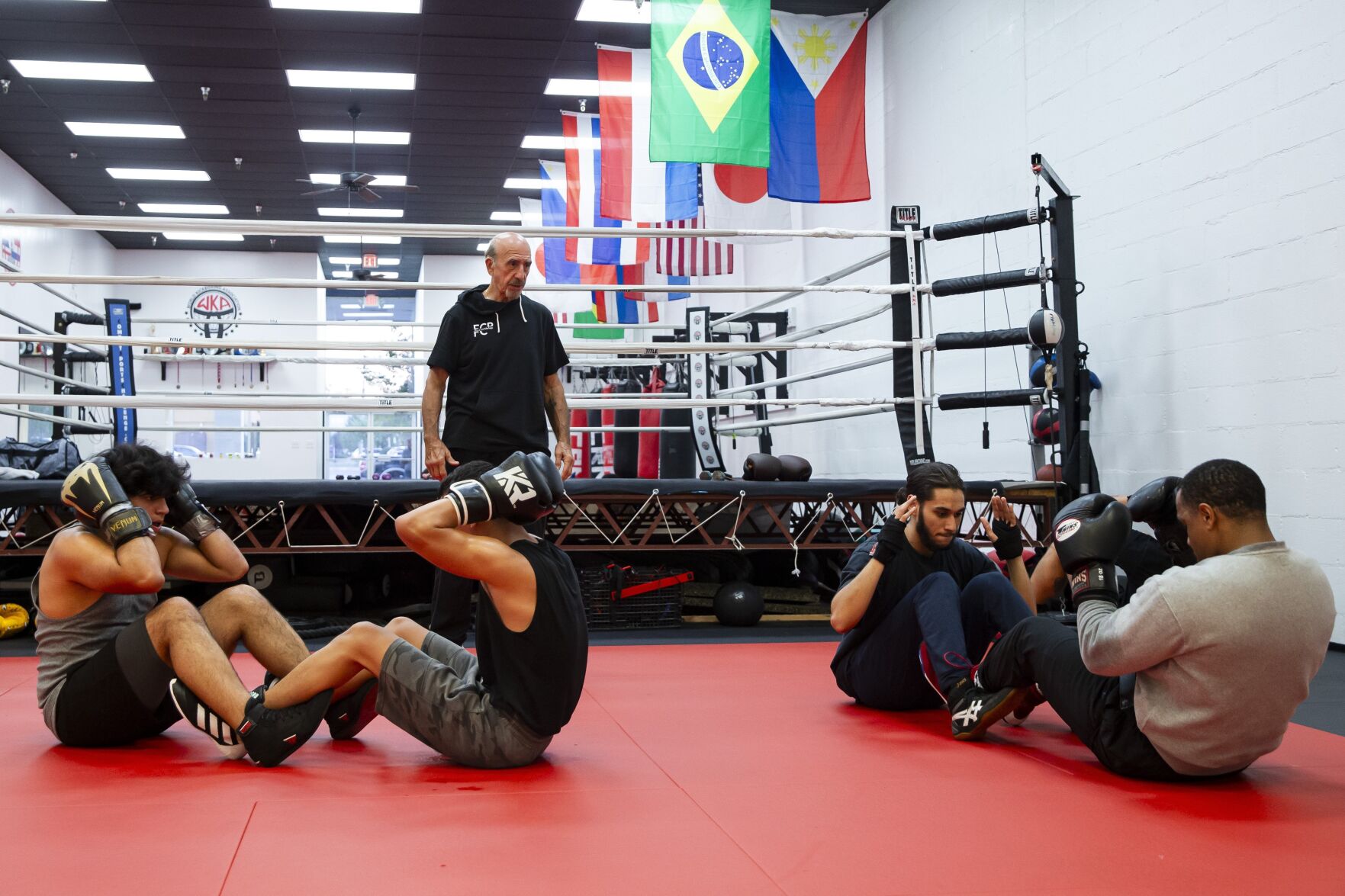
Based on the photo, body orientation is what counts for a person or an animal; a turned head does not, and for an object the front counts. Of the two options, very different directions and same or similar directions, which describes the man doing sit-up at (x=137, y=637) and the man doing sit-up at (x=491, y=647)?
very different directions

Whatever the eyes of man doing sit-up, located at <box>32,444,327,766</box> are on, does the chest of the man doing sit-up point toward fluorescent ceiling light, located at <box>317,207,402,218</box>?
no

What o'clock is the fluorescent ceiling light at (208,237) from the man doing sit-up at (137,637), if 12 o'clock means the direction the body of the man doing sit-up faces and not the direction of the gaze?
The fluorescent ceiling light is roughly at 9 o'clock from the man doing sit-up.

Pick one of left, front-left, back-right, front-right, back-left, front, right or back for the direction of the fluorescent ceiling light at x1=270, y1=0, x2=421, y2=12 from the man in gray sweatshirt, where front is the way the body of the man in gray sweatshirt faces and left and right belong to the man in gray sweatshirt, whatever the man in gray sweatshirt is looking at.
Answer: front

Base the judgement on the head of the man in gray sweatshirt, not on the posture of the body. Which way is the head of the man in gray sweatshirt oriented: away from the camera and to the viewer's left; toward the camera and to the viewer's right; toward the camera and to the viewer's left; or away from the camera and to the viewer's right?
away from the camera and to the viewer's left

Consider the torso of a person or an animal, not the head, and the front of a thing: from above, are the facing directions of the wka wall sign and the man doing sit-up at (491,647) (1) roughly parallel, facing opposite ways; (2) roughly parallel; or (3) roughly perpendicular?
roughly perpendicular

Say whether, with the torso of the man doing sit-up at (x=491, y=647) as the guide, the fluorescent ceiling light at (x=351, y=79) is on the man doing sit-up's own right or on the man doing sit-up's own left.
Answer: on the man doing sit-up's own right

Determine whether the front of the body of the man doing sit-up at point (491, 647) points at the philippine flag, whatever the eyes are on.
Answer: no

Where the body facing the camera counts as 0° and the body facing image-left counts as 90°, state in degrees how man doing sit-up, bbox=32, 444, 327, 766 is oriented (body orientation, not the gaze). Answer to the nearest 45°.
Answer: approximately 270°

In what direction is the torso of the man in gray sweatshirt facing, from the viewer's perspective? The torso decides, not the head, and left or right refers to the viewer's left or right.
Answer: facing away from the viewer and to the left of the viewer

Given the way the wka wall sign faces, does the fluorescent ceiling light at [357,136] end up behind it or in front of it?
in front

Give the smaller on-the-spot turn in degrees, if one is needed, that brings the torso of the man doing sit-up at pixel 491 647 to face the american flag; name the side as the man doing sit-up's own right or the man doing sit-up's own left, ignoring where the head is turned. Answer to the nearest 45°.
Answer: approximately 90° to the man doing sit-up's own right

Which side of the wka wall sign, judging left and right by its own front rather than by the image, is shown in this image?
front

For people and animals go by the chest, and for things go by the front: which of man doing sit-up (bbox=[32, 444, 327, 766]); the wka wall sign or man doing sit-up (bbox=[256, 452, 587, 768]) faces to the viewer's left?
man doing sit-up (bbox=[256, 452, 587, 768])

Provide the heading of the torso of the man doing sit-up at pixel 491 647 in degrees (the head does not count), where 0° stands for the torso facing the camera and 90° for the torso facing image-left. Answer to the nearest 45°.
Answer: approximately 90°
